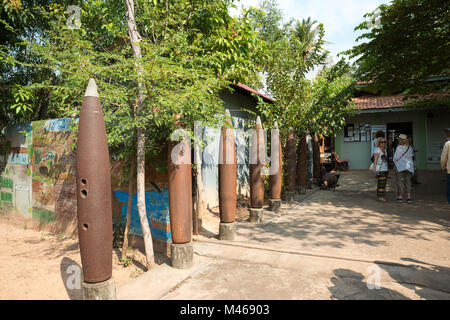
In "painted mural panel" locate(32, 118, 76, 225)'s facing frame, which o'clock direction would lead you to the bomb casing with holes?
The bomb casing with holes is roughly at 12 o'clock from the painted mural panel.

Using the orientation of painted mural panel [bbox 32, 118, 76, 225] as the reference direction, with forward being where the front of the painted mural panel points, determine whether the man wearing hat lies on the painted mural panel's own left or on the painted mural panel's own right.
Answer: on the painted mural panel's own left

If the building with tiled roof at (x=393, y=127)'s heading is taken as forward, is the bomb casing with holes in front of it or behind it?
in front

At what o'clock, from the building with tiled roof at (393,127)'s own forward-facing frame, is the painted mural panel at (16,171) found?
The painted mural panel is roughly at 1 o'clock from the building with tiled roof.

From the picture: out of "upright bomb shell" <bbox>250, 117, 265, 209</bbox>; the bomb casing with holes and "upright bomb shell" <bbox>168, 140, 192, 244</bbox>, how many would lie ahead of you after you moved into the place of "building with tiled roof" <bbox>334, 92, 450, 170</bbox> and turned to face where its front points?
3

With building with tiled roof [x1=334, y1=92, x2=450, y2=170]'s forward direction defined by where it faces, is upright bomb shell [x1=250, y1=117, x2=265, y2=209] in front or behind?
in front

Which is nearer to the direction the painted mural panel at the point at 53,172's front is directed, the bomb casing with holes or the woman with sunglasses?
the bomb casing with holes

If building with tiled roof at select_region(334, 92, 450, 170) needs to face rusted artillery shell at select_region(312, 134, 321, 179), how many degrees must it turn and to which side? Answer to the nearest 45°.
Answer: approximately 45° to its right

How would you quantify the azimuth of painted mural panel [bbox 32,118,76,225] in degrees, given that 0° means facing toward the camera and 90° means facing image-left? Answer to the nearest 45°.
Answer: approximately 0°

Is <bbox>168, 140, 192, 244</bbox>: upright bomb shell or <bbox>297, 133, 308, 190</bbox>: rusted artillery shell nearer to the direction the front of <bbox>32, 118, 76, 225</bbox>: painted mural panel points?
the upright bomb shell

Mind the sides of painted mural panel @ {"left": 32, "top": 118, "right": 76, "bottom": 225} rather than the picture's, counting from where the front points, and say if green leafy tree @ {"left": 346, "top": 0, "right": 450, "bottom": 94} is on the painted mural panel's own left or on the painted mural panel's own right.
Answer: on the painted mural panel's own left

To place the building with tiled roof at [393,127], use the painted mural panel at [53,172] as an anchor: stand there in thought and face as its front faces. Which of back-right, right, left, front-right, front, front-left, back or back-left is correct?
left

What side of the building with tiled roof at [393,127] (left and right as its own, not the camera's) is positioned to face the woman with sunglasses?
front

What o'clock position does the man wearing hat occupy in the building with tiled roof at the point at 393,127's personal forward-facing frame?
The man wearing hat is roughly at 12 o'clock from the building with tiled roof.
